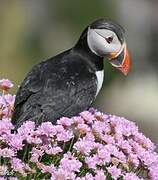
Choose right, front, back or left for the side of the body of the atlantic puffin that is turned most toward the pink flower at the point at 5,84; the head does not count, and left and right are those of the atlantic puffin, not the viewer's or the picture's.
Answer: back

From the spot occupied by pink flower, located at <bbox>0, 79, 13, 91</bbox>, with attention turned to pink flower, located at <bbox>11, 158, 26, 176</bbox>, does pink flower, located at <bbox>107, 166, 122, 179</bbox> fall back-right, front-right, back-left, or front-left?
front-left

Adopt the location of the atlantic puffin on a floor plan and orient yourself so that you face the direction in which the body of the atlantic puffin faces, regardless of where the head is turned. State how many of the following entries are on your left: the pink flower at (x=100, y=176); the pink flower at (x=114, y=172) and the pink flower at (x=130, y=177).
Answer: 0

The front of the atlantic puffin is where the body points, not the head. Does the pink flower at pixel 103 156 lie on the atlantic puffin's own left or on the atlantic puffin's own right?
on the atlantic puffin's own right

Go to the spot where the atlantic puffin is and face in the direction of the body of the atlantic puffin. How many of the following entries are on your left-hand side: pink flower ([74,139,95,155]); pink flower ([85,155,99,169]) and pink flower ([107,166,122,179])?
0

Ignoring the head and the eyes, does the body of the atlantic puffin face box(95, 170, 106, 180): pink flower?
no

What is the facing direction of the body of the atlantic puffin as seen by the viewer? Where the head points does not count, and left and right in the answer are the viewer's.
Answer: facing to the right of the viewer
